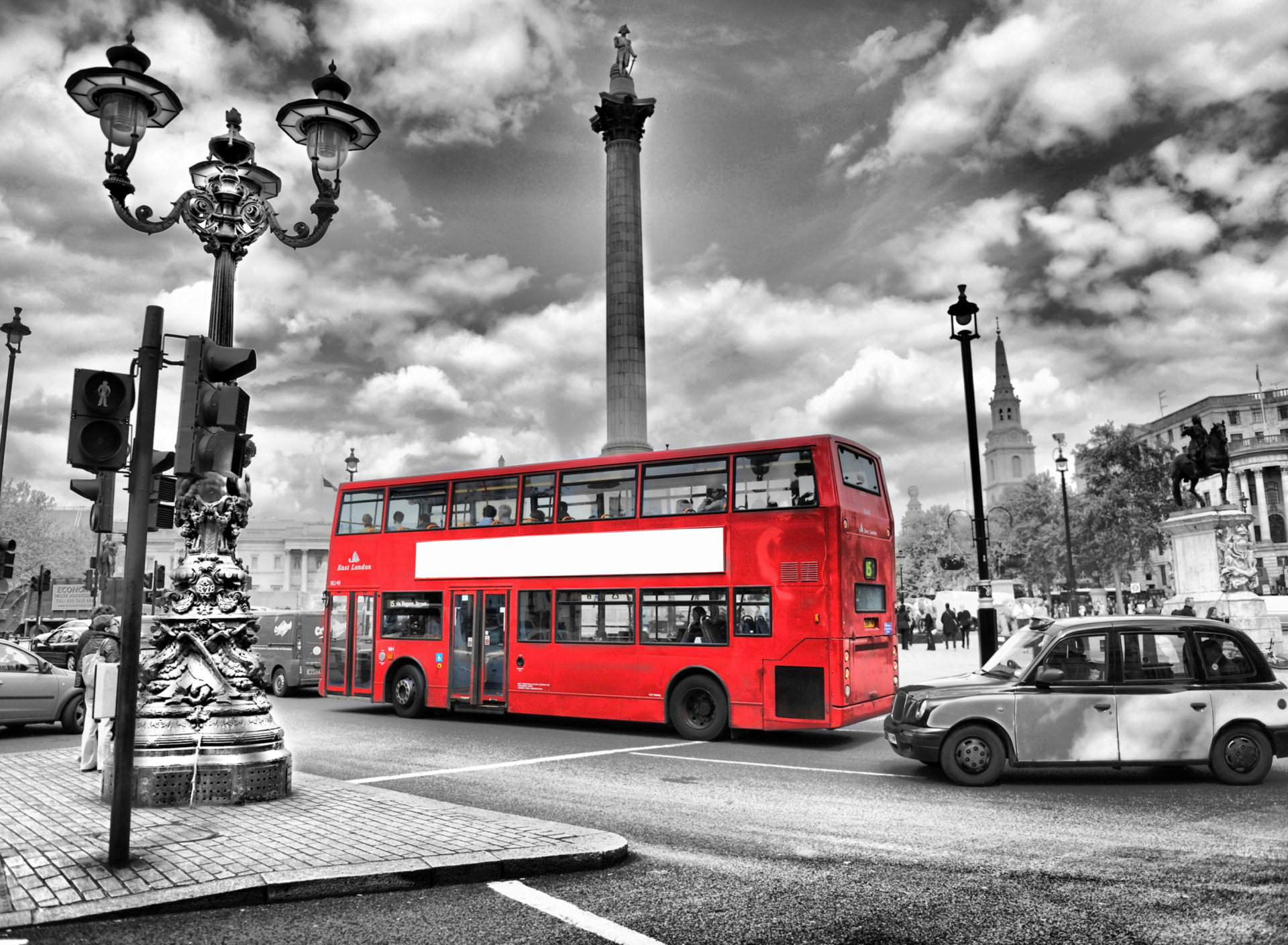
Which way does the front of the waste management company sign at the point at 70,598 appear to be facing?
toward the camera

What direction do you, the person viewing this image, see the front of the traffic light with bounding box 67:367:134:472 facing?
facing the viewer

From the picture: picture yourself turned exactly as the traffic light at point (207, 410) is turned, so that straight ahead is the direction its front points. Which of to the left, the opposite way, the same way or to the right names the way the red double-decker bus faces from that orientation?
the opposite way

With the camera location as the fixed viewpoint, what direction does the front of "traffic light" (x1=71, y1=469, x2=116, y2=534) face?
facing to the left of the viewer
